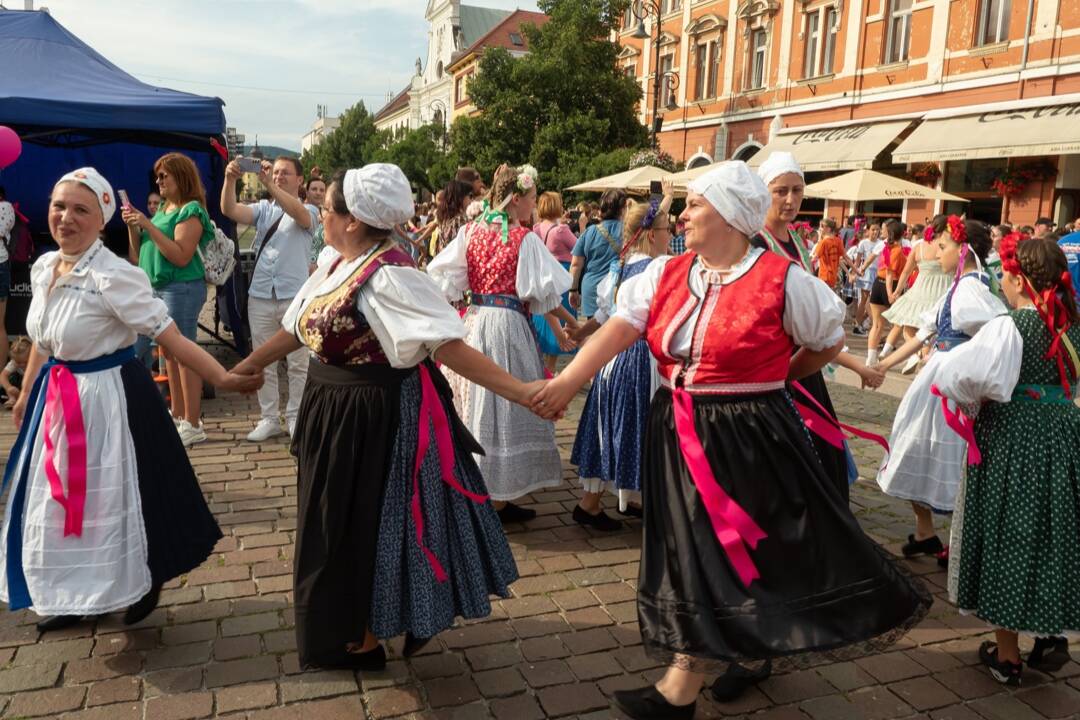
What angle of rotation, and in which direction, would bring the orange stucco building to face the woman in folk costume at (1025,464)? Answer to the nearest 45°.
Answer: approximately 45° to its left

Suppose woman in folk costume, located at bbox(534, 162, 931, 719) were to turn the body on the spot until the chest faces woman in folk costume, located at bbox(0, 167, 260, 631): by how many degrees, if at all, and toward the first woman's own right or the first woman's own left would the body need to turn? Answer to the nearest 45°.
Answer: approximately 45° to the first woman's own right

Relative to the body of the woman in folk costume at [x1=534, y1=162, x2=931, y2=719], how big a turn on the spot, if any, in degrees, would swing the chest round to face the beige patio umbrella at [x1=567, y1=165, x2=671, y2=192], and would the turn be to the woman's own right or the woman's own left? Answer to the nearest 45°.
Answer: approximately 135° to the woman's own right

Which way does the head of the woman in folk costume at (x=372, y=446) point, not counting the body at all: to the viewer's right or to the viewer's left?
to the viewer's left

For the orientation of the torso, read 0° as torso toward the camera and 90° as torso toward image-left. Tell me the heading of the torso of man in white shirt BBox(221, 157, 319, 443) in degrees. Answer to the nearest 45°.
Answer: approximately 45°

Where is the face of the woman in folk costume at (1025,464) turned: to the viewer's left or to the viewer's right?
to the viewer's left

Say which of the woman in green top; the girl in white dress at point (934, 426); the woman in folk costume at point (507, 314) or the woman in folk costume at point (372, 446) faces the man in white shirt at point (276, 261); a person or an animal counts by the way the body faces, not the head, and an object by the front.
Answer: the girl in white dress

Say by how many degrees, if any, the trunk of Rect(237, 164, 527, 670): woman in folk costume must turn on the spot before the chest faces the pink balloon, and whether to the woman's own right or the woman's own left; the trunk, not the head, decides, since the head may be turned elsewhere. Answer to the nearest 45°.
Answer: approximately 90° to the woman's own right

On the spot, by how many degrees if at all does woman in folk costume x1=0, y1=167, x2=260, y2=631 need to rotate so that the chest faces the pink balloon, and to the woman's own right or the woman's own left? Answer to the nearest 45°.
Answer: approximately 135° to the woman's own right

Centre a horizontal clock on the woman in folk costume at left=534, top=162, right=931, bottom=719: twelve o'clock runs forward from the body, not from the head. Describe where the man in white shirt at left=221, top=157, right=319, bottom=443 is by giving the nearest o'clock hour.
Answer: The man in white shirt is roughly at 3 o'clock from the woman in folk costume.

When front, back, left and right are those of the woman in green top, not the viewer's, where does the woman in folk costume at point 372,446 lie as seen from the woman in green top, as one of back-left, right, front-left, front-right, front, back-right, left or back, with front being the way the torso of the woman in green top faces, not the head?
left

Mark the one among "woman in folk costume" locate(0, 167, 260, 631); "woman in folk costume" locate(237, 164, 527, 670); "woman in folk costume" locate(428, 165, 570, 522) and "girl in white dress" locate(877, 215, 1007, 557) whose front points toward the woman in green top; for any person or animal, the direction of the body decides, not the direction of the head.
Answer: the girl in white dress

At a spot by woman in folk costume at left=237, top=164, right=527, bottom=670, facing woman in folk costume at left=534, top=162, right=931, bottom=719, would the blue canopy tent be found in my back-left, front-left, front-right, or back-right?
back-left

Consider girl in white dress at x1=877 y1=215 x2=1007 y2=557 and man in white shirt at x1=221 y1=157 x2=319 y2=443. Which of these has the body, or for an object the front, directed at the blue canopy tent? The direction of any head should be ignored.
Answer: the girl in white dress
